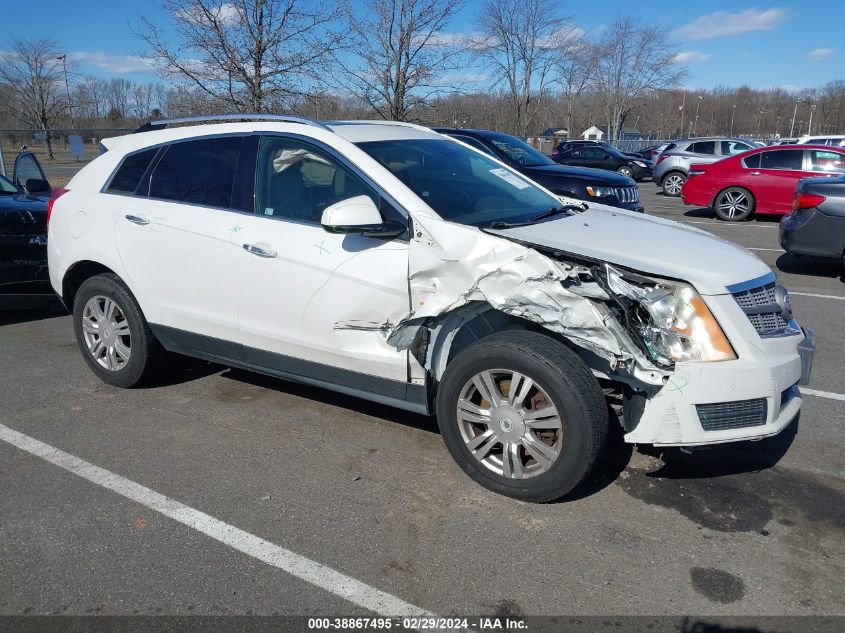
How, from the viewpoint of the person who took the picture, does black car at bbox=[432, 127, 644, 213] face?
facing the viewer and to the right of the viewer

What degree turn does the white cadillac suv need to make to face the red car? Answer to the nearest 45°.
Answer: approximately 90° to its left

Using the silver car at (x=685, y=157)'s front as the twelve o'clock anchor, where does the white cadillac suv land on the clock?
The white cadillac suv is roughly at 3 o'clock from the silver car.

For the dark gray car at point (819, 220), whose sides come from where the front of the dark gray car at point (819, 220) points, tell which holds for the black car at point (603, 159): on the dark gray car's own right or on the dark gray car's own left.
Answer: on the dark gray car's own left

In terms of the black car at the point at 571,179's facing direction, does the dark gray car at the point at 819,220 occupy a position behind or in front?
in front
